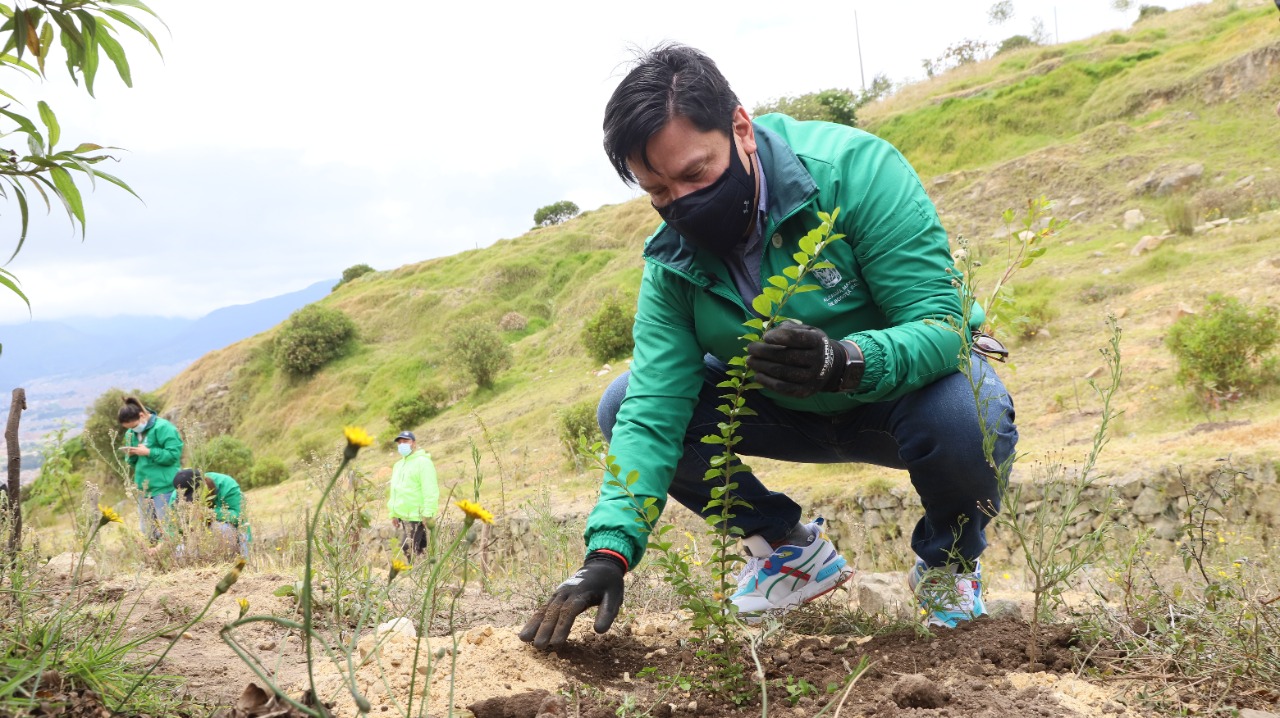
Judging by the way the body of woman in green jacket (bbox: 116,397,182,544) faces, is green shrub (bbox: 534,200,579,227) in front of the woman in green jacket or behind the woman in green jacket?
behind

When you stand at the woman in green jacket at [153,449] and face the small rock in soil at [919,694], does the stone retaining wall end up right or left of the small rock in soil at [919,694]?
left

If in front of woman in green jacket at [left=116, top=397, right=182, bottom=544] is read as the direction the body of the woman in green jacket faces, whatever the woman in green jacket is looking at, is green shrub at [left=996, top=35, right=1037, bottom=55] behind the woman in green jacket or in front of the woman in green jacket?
behind

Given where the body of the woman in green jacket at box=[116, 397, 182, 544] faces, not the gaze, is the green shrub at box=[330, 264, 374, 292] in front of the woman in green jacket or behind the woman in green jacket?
behind

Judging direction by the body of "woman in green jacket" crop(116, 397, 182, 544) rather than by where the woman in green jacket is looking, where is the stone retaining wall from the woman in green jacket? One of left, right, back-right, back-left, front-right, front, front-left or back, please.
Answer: left

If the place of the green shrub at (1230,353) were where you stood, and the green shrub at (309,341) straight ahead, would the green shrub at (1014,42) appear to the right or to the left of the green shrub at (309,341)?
right

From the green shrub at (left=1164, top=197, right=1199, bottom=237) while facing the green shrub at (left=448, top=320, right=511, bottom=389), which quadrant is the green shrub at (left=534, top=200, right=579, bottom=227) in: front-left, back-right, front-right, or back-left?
front-right

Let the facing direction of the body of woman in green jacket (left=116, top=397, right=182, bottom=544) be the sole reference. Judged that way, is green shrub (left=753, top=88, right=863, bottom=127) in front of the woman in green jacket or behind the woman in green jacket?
behind

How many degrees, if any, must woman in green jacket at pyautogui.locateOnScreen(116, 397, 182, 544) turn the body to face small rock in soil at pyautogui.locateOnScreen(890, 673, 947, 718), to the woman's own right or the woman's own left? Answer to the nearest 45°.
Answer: approximately 45° to the woman's own left

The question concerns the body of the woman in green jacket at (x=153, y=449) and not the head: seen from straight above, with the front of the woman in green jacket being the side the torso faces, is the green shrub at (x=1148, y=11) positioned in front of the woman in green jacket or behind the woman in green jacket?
behind

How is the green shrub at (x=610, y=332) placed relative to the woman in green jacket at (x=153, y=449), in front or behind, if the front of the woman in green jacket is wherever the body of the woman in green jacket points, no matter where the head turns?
behind
